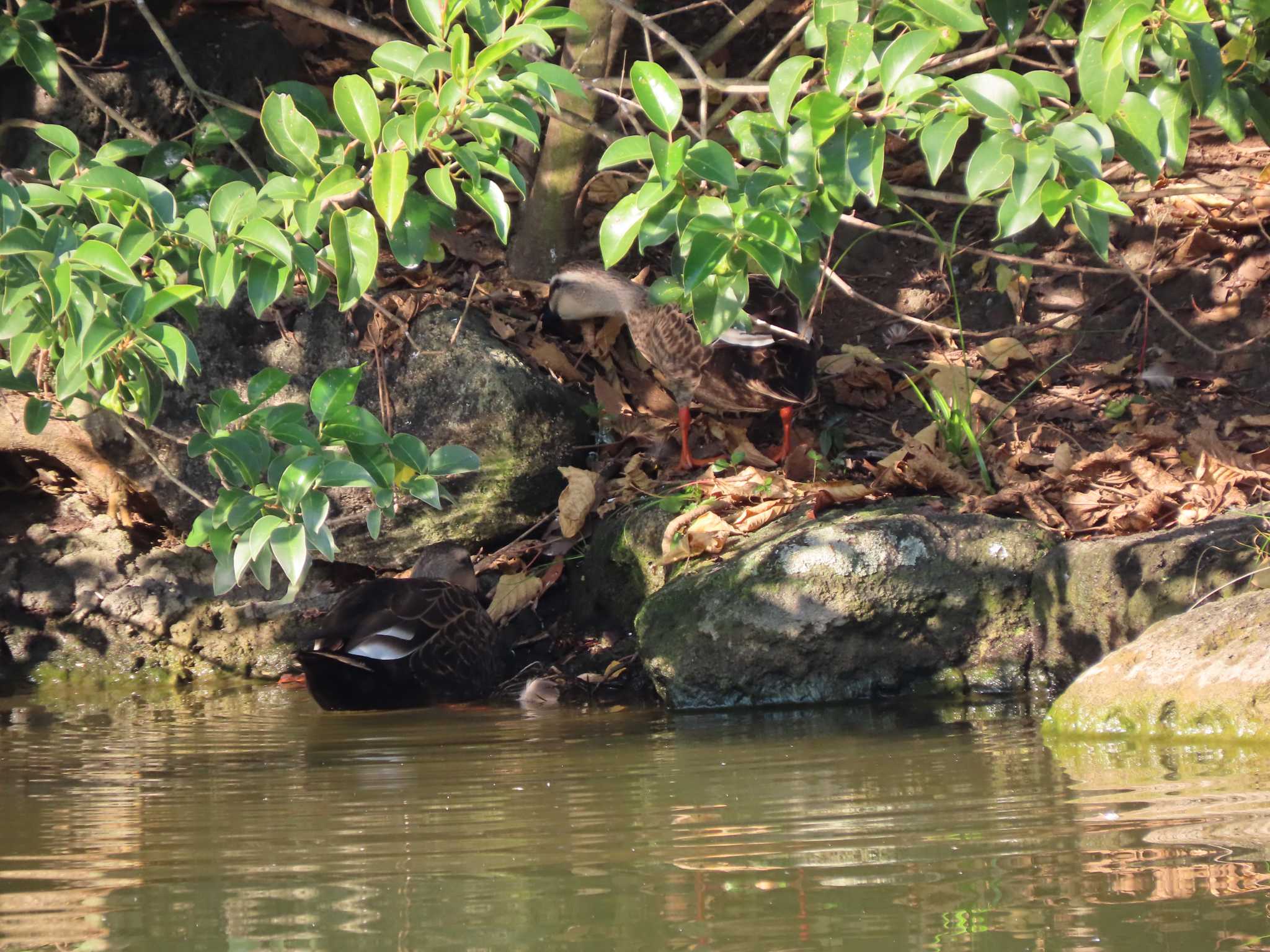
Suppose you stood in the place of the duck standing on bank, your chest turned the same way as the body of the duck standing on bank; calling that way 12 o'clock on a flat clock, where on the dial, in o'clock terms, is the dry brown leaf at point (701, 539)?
The dry brown leaf is roughly at 9 o'clock from the duck standing on bank.

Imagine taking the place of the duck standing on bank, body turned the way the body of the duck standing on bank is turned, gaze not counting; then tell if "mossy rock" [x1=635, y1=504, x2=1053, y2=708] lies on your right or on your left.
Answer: on your left

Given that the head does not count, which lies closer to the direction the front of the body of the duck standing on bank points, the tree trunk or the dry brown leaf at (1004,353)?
the tree trunk

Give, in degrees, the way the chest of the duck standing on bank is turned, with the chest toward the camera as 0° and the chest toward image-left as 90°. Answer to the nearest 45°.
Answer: approximately 90°
